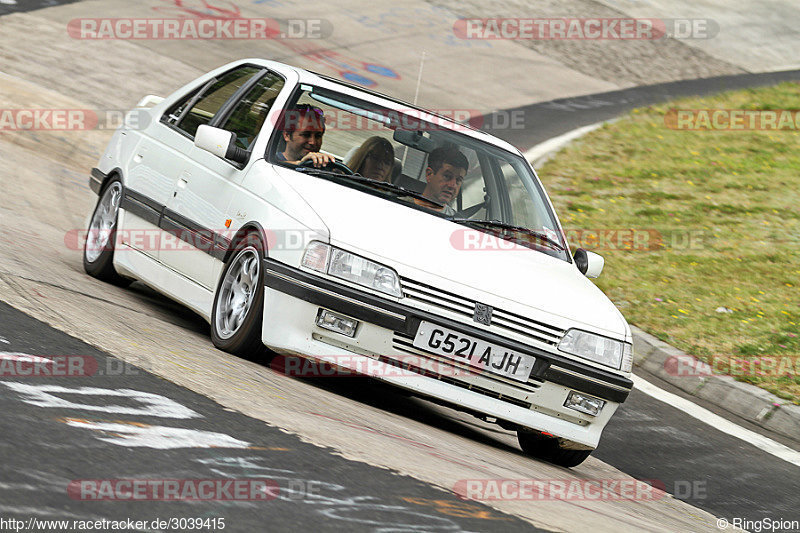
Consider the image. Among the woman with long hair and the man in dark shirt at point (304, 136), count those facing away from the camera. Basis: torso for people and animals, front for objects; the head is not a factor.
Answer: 0

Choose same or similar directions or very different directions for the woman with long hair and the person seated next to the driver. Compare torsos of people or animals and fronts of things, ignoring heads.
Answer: same or similar directions

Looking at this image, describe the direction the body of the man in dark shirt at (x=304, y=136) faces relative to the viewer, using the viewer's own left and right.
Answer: facing the viewer and to the right of the viewer

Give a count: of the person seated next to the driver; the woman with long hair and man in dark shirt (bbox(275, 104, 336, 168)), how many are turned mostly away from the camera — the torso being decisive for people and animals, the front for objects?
0

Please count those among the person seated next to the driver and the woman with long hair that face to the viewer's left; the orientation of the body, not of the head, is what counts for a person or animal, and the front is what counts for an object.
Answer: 0

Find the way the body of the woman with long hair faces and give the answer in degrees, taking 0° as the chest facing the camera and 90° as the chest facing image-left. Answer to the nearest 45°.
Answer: approximately 315°

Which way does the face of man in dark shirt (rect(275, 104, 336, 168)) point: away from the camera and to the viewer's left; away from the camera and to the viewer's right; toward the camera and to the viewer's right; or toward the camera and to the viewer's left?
toward the camera and to the viewer's right

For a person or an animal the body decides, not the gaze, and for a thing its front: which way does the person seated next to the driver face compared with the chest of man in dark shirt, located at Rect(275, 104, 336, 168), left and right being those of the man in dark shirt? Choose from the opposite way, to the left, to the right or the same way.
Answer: the same way

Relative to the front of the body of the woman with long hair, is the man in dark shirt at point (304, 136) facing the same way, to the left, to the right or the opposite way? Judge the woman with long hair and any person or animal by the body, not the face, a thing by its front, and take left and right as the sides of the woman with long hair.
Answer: the same way

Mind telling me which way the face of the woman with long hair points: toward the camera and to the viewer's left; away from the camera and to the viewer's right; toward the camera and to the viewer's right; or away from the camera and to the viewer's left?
toward the camera and to the viewer's right

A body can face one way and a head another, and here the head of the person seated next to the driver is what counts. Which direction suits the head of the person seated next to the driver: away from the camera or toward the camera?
toward the camera
